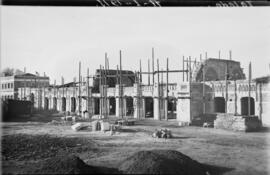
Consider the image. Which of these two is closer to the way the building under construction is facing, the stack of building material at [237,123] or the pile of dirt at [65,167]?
the pile of dirt

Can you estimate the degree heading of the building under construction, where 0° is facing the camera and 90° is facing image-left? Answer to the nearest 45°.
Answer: approximately 45°

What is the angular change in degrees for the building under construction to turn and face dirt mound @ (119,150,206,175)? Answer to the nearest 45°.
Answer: approximately 45° to its left

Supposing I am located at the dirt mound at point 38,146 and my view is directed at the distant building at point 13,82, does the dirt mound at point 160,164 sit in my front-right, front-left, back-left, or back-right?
back-right
